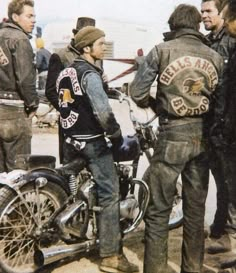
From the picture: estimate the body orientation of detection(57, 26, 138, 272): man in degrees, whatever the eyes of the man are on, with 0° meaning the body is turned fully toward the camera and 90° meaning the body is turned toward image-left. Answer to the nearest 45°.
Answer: approximately 225°

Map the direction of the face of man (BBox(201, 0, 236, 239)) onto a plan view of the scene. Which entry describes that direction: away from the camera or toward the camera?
toward the camera

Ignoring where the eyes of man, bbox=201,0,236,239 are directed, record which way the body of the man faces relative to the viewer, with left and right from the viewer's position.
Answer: facing the viewer and to the left of the viewer

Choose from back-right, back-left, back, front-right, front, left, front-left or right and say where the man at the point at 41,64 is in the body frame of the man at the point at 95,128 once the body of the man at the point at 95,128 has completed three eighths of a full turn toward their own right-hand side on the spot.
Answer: back

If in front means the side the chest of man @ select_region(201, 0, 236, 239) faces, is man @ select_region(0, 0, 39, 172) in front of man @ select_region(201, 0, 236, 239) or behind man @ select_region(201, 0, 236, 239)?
in front

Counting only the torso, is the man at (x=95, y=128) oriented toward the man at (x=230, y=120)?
no

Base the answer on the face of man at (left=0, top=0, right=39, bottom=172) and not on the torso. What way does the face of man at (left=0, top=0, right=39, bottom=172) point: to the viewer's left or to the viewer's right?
to the viewer's right
